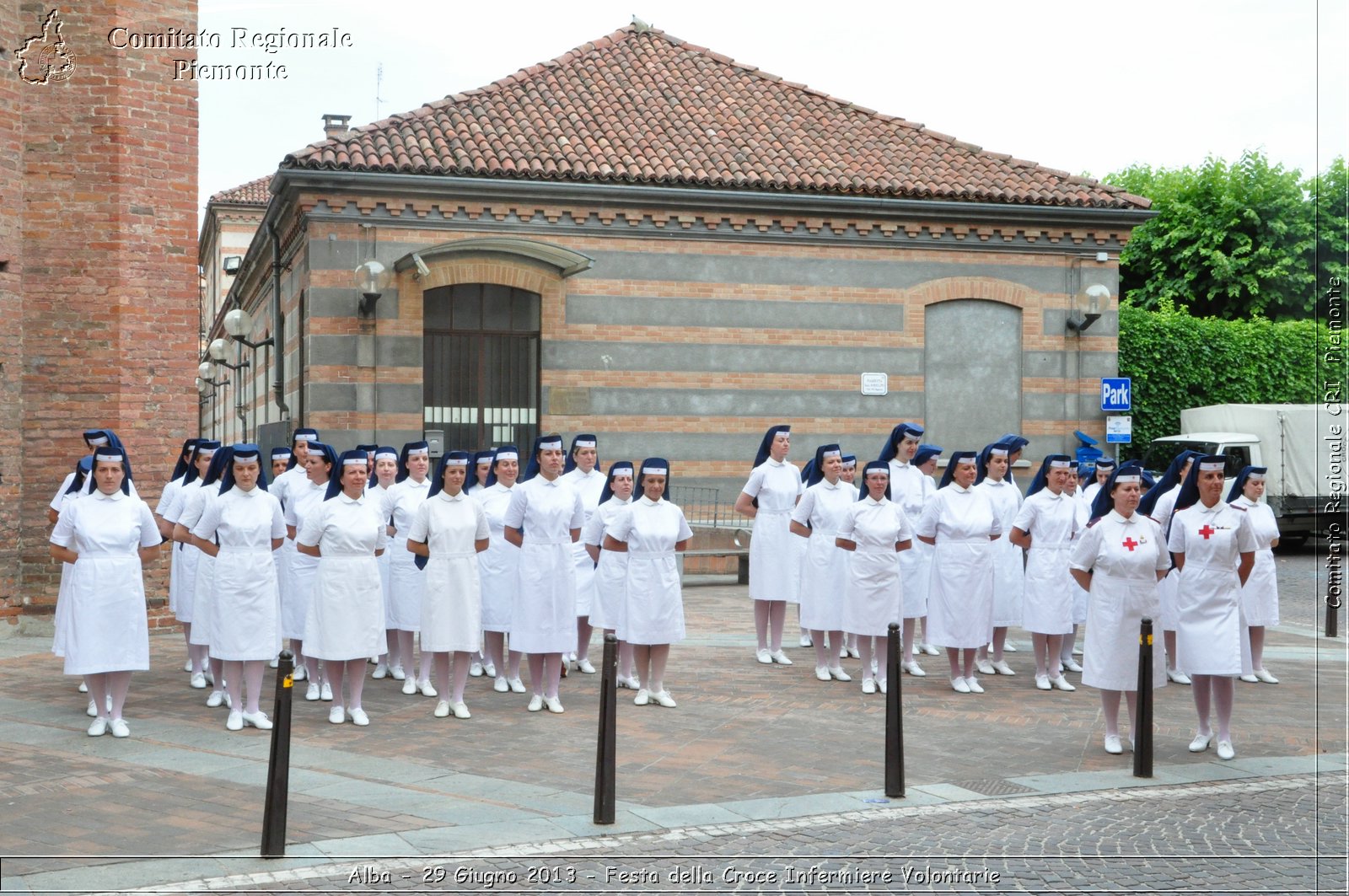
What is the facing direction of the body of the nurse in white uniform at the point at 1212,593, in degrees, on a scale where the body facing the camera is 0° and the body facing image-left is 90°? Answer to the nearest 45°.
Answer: approximately 0°

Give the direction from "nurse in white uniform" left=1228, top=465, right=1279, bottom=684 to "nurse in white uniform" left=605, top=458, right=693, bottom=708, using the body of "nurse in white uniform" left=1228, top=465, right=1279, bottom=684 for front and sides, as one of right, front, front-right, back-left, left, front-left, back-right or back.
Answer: right

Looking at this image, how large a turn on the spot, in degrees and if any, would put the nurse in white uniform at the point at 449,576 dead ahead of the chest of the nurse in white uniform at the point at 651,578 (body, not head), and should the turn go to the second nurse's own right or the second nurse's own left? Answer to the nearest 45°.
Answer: approximately 90° to the second nurse's own right

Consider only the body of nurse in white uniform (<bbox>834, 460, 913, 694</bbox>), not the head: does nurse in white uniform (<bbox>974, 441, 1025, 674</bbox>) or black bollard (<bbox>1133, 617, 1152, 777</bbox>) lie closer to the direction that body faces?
the black bollard

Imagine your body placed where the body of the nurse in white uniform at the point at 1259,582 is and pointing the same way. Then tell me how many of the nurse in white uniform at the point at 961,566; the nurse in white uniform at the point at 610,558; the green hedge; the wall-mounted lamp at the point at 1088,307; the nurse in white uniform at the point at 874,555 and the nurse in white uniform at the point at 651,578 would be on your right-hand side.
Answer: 4

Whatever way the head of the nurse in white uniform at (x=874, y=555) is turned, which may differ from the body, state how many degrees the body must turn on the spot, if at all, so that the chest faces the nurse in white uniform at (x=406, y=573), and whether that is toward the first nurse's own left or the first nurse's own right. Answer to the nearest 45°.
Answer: approximately 90° to the first nurse's own right

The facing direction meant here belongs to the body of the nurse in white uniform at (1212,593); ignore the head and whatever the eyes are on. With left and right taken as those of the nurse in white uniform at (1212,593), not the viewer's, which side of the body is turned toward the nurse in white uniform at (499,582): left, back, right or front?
right
